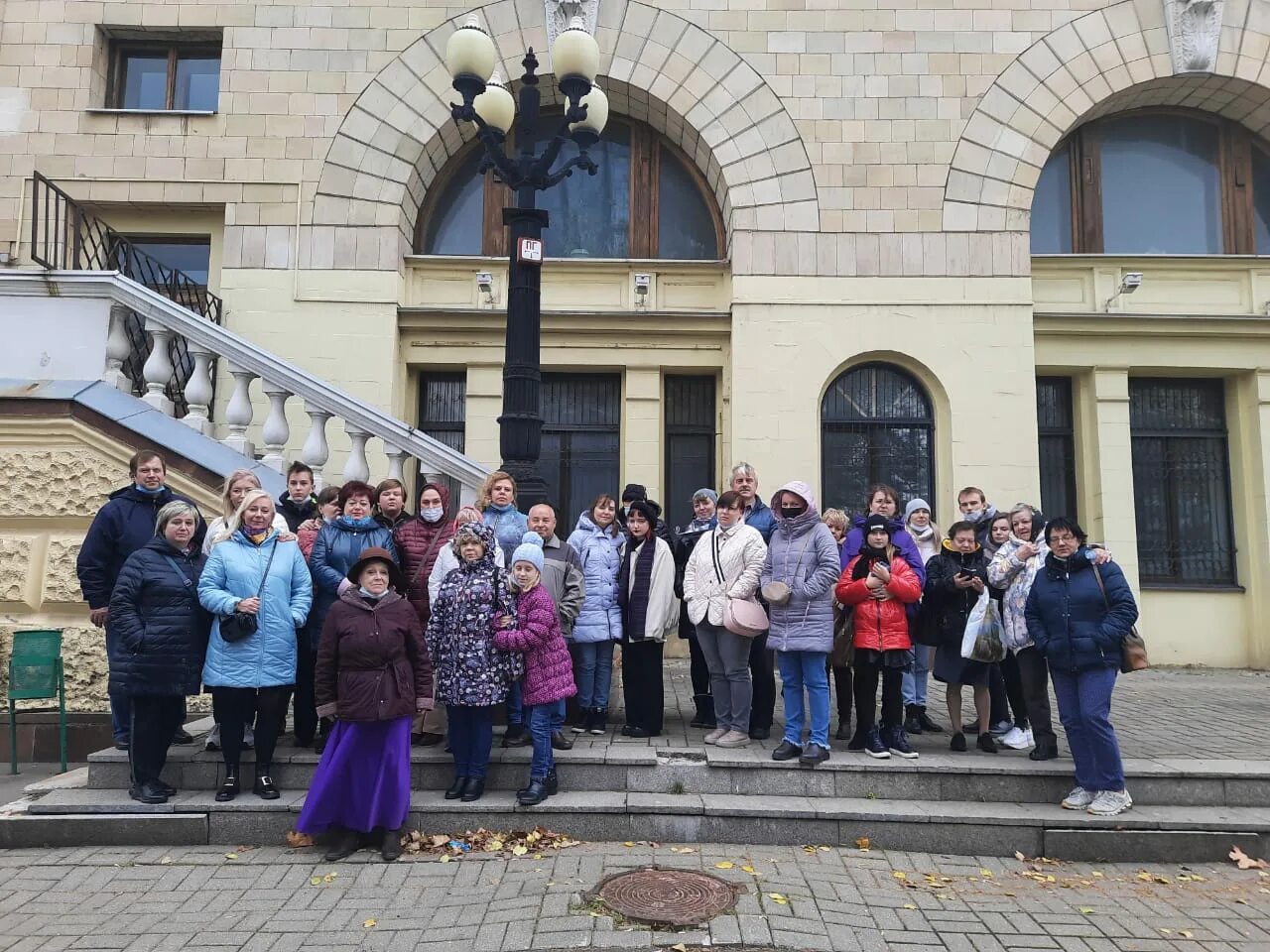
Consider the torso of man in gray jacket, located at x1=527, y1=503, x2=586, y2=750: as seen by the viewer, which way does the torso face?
toward the camera

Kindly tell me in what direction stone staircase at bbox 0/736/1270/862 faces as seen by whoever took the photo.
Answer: facing the viewer

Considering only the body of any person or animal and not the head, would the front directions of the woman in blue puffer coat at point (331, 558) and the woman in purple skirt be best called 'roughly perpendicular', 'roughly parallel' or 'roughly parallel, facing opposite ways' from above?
roughly parallel

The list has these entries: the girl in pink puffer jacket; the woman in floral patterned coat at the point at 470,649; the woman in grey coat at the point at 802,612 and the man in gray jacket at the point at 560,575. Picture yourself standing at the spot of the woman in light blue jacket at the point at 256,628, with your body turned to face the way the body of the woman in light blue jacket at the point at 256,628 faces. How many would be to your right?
0

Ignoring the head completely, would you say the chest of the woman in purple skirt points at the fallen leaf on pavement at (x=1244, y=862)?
no

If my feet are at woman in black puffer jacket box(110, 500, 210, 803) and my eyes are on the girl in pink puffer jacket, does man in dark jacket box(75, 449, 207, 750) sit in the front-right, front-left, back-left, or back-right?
back-left

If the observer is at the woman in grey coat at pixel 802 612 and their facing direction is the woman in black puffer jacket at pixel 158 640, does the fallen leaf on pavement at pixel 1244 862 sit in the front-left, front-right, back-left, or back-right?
back-left

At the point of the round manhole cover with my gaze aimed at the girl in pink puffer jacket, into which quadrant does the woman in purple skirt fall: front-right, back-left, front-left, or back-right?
front-left

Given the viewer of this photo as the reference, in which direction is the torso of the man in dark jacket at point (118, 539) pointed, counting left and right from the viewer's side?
facing the viewer and to the right of the viewer

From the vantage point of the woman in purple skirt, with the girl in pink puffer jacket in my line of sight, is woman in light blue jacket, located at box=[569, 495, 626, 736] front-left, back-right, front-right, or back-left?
front-left

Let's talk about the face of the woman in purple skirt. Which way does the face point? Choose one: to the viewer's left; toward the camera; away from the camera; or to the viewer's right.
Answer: toward the camera

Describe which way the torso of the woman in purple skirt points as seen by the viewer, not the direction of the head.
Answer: toward the camera

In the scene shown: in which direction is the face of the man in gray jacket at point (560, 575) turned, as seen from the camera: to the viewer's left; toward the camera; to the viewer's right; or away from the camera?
toward the camera
